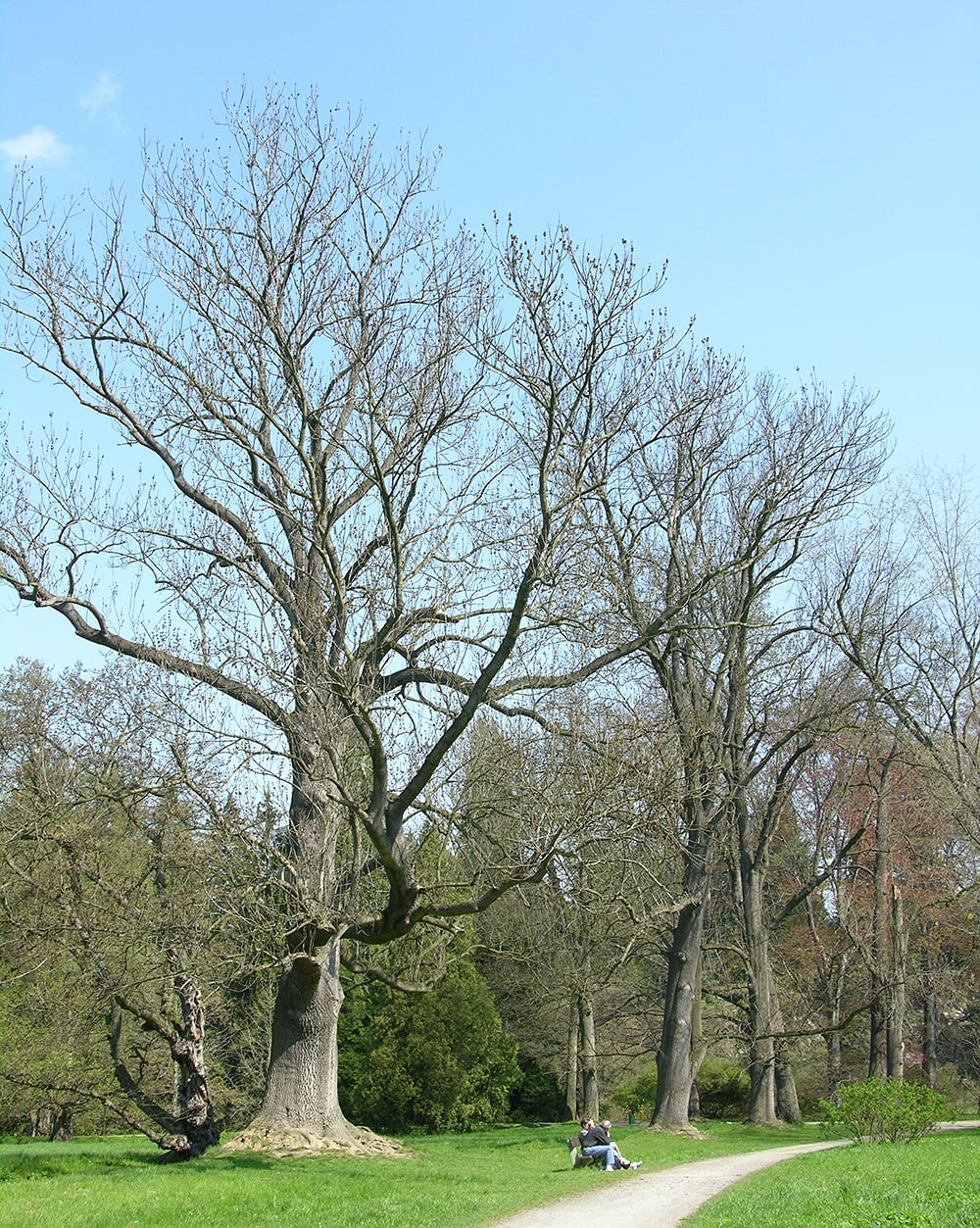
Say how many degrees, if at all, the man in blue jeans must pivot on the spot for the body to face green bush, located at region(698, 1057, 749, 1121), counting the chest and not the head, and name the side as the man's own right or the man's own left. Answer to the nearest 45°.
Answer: approximately 90° to the man's own left

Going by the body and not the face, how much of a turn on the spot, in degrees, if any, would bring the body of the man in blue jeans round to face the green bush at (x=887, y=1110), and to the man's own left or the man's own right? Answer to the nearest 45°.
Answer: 0° — they already face it

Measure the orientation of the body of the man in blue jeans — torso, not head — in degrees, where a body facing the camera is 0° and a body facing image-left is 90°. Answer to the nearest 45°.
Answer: approximately 270°
